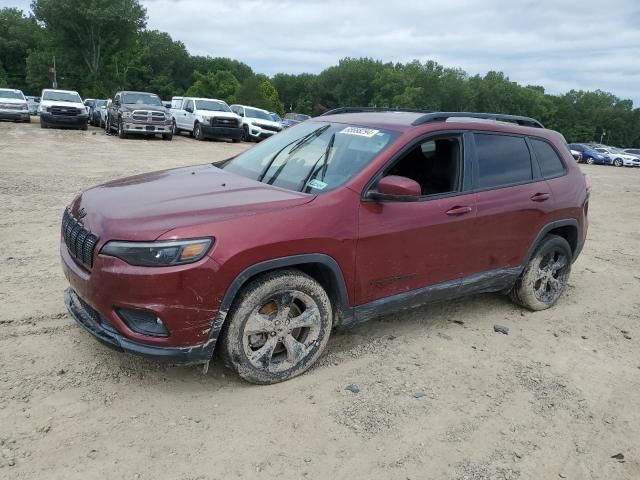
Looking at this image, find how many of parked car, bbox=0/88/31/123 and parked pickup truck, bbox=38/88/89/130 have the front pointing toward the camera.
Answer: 2

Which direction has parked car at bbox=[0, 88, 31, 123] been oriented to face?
toward the camera

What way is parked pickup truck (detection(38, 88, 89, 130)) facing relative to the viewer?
toward the camera

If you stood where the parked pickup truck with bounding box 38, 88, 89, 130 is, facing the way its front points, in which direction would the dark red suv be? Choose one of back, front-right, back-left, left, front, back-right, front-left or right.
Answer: front

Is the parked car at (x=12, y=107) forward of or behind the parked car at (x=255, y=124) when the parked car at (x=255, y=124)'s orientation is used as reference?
behind

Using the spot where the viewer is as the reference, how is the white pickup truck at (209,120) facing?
facing the viewer and to the right of the viewer

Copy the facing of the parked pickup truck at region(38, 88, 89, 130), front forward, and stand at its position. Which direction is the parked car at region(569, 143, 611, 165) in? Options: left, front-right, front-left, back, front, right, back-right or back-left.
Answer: left

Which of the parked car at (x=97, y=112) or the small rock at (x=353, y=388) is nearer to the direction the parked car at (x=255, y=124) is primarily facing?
the small rock

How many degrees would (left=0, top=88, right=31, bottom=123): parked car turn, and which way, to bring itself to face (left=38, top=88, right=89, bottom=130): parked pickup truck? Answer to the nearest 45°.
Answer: approximately 45° to its left

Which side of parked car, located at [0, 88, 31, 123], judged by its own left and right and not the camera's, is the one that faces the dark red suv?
front

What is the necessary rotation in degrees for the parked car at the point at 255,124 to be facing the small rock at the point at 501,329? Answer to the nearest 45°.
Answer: approximately 45° to its right

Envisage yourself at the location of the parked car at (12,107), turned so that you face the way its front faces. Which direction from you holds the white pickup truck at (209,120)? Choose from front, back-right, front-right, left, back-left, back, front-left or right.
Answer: front-left

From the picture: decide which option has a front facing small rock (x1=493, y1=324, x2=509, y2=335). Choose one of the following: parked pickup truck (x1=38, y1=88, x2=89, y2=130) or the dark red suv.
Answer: the parked pickup truck
